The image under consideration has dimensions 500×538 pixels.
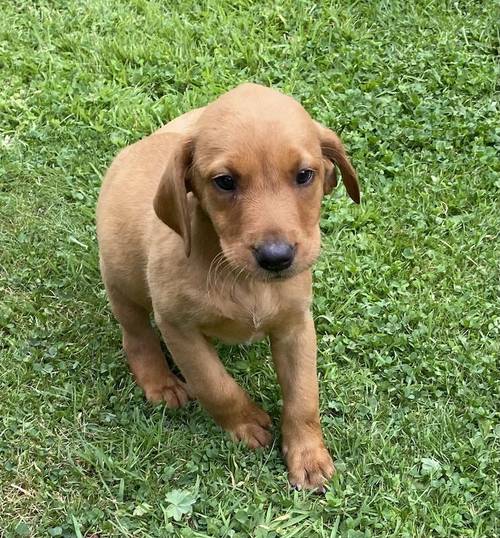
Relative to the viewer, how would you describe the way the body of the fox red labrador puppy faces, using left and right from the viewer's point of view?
facing the viewer and to the right of the viewer
